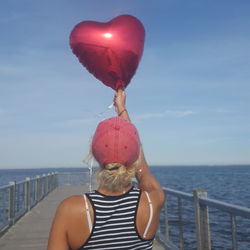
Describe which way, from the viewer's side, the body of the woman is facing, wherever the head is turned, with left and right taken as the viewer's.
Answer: facing away from the viewer

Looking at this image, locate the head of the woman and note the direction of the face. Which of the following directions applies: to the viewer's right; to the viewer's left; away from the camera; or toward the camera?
away from the camera
